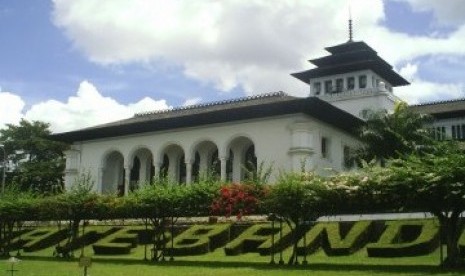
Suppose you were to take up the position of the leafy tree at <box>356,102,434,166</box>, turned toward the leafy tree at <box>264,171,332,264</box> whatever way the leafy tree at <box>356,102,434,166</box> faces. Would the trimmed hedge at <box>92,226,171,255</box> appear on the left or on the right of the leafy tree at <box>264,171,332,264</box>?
right

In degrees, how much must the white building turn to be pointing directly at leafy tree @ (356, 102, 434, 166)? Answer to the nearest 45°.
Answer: approximately 135° to its left

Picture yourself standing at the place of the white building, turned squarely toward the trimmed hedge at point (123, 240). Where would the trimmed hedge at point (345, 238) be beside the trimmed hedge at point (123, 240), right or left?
left

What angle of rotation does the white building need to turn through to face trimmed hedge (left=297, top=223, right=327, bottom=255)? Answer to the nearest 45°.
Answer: approximately 45° to its left

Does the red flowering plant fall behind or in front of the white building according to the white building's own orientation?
in front

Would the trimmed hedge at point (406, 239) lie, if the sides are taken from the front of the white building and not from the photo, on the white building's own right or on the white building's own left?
on the white building's own left

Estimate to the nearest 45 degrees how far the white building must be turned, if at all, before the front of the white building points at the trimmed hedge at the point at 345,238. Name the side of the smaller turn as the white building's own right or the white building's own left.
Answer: approximately 45° to the white building's own left

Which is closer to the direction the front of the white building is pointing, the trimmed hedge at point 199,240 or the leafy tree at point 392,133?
the trimmed hedge

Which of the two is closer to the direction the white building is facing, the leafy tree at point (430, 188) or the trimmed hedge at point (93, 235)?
the trimmed hedge

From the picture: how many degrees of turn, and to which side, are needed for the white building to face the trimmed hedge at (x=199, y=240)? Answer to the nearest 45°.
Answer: approximately 45° to its left

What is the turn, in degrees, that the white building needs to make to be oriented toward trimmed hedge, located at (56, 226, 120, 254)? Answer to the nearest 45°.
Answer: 0° — it already faces it

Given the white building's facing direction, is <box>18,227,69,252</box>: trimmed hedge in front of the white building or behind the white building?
in front

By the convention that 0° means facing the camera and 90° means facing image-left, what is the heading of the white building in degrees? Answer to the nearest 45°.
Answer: approximately 45°
